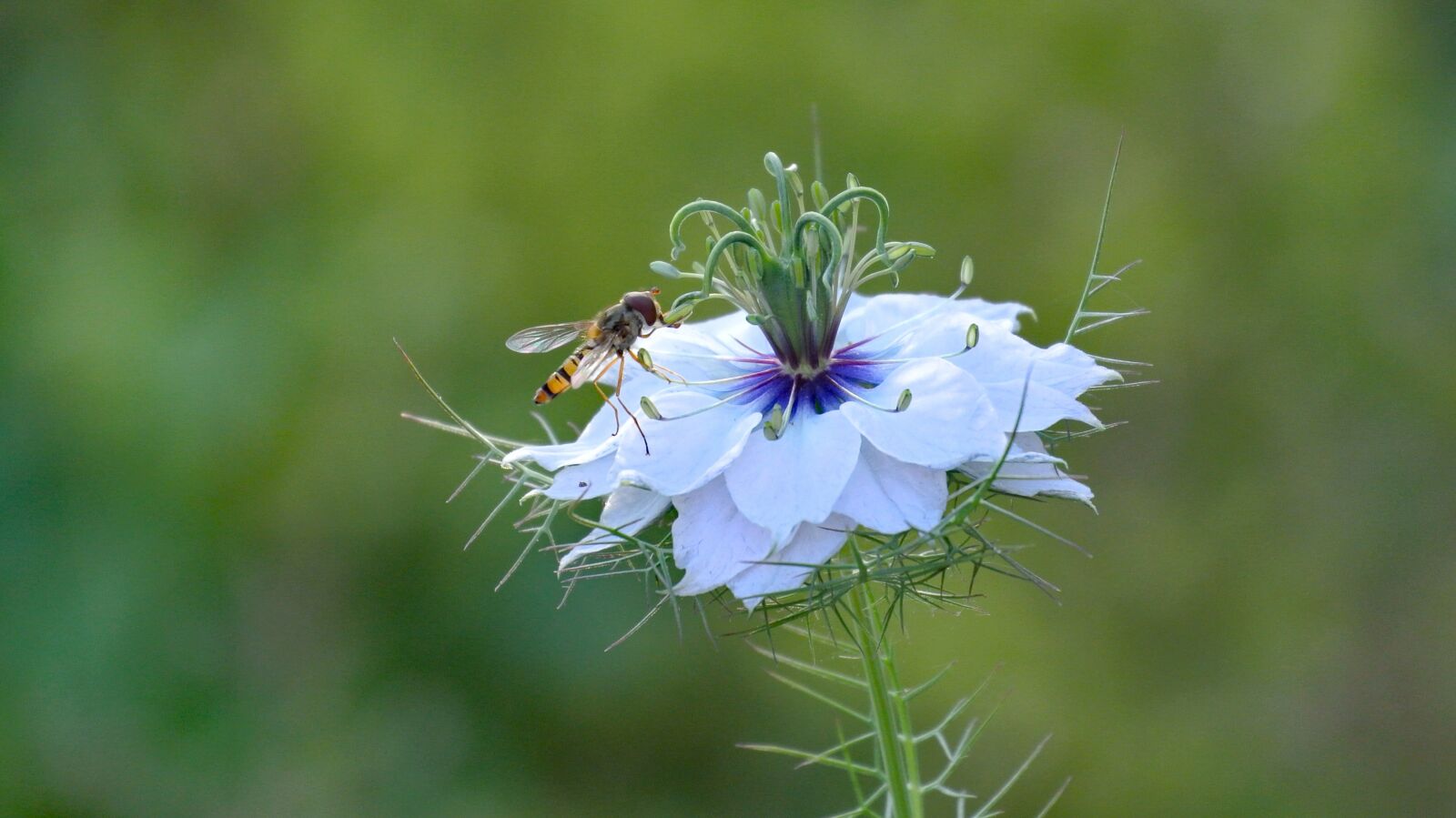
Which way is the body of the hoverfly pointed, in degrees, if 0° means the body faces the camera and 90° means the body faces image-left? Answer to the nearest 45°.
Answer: approximately 270°
